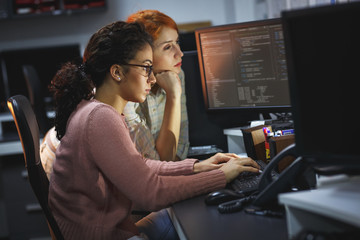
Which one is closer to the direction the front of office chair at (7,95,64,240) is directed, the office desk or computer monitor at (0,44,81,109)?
the office desk

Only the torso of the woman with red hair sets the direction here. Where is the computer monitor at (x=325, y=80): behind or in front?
in front

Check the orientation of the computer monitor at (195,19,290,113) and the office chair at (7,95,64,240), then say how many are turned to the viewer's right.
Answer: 1

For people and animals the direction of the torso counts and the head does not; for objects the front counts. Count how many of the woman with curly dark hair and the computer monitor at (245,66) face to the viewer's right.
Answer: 1

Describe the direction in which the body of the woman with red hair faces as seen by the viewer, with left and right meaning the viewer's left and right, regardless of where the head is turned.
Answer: facing the viewer and to the right of the viewer

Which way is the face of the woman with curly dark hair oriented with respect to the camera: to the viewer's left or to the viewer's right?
to the viewer's right

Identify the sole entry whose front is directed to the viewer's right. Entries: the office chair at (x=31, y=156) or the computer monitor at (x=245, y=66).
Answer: the office chair

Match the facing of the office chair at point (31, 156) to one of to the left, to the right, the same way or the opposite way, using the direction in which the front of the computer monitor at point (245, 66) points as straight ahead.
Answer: the opposite way

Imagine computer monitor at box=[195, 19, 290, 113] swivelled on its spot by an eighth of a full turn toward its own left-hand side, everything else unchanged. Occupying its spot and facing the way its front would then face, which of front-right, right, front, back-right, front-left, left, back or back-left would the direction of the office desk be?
front

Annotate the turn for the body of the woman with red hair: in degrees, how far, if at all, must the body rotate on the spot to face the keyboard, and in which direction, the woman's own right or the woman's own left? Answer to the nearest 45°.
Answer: approximately 45° to the woman's own right

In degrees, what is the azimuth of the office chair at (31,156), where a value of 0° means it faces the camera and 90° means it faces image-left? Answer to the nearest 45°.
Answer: approximately 270°

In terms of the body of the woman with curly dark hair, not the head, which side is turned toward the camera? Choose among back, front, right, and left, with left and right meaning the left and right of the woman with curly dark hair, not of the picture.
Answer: right

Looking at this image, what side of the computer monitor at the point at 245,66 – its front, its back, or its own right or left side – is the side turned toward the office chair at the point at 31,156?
front

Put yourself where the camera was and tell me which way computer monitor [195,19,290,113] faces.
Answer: facing the viewer and to the left of the viewer
